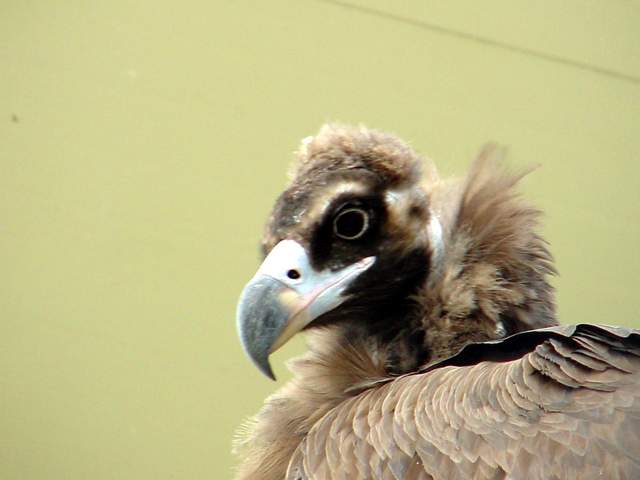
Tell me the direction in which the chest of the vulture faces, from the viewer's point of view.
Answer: to the viewer's left
